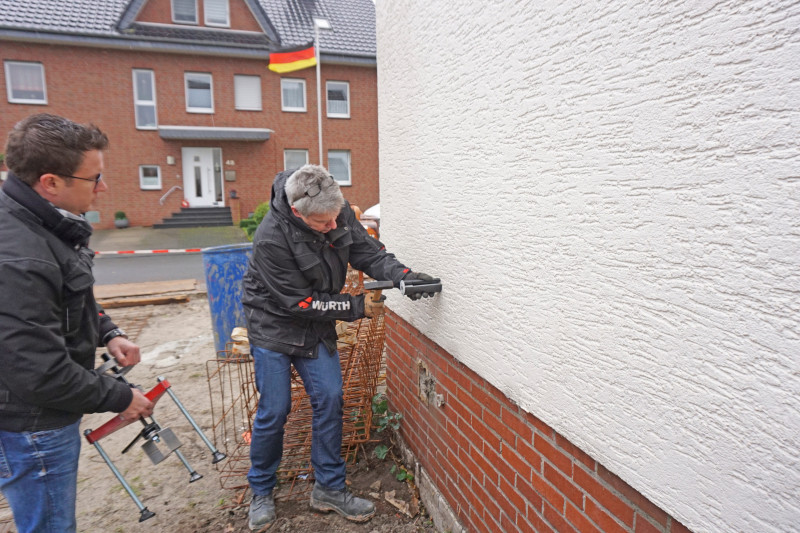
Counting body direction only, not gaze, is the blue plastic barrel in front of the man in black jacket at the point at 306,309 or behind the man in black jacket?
behind

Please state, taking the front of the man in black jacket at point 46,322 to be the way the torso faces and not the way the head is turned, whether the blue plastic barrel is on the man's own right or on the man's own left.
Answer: on the man's own left

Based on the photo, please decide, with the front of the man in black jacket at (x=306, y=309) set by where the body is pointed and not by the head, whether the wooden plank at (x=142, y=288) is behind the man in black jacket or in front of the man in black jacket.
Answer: behind

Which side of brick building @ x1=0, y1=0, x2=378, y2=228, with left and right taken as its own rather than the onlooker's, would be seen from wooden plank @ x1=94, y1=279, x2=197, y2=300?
front

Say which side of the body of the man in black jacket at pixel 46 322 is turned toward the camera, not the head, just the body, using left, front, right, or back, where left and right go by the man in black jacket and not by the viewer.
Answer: right

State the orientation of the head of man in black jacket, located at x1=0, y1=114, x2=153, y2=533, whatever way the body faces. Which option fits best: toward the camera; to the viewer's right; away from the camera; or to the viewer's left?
to the viewer's right

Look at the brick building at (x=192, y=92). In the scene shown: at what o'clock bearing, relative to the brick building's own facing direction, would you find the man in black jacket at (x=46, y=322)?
The man in black jacket is roughly at 12 o'clock from the brick building.

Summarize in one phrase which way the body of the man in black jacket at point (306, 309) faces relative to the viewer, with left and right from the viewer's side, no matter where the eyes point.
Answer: facing the viewer and to the right of the viewer

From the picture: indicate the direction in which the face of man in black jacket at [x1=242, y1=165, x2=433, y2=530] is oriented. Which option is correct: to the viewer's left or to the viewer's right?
to the viewer's right

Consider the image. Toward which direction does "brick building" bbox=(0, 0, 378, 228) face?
toward the camera

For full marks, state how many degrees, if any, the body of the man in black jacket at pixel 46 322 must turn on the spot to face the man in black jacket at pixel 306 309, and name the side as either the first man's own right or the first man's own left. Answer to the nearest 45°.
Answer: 0° — they already face them

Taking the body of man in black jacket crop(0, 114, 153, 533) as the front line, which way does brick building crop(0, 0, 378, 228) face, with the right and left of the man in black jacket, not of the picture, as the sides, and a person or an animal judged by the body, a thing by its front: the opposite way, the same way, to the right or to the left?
to the right
